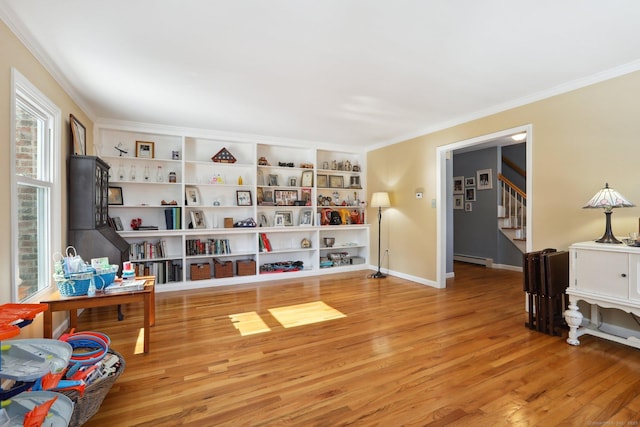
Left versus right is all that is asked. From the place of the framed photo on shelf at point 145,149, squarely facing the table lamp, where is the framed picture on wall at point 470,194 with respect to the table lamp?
left

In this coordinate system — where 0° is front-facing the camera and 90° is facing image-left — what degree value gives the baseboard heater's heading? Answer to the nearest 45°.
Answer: approximately 45°

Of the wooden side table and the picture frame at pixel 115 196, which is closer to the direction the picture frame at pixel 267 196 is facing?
the wooden side table

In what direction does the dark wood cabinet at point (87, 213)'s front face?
to the viewer's right

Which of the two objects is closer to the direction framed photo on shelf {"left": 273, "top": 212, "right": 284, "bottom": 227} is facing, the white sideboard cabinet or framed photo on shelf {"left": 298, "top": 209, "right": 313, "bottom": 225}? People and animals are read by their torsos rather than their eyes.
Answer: the white sideboard cabinet

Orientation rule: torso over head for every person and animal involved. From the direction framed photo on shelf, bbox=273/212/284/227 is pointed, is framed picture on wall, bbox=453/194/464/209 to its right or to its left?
on its left

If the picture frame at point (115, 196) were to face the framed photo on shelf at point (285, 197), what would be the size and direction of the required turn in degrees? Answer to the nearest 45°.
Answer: approximately 90° to its left

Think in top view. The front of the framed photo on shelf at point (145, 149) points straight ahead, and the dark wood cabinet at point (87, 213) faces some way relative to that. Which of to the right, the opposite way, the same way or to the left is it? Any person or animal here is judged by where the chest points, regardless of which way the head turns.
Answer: to the left

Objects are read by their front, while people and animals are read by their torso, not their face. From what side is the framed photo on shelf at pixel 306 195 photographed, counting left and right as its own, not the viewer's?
front

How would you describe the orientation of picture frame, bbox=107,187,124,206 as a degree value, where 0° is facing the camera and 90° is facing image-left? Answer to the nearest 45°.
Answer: approximately 0°

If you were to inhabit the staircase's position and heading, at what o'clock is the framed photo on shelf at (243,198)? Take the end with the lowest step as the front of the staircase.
The framed photo on shelf is roughly at 3 o'clock from the staircase.

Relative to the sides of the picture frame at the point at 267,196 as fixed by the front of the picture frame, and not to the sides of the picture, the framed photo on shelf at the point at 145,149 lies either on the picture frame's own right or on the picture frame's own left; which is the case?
on the picture frame's own right

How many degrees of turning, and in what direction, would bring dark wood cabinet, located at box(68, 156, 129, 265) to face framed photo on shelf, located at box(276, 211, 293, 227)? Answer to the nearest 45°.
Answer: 0° — it already faces it
